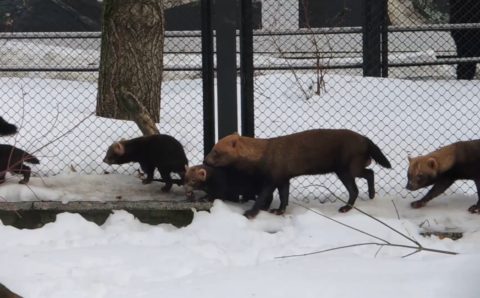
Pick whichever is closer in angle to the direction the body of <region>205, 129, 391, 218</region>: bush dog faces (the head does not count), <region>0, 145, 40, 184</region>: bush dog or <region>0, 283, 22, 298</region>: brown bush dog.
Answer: the bush dog

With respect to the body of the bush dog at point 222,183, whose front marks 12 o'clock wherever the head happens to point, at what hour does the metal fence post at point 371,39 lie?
The metal fence post is roughly at 4 o'clock from the bush dog.

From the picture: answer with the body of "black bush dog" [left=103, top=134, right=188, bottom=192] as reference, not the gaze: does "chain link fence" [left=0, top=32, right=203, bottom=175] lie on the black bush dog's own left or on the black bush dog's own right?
on the black bush dog's own right

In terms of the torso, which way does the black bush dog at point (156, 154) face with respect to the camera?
to the viewer's left

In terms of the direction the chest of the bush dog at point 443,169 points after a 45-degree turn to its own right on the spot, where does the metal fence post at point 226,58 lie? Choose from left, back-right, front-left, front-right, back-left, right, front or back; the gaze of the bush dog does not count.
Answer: front-left

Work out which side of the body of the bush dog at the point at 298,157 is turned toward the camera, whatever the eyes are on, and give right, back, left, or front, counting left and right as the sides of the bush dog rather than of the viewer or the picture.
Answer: left

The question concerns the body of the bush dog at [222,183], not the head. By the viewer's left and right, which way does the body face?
facing to the left of the viewer

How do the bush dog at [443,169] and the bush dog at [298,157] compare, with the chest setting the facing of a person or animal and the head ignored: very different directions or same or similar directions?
same or similar directions

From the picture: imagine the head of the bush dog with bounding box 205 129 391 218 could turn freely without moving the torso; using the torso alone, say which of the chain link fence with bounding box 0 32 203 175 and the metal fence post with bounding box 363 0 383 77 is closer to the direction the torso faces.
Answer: the chain link fence

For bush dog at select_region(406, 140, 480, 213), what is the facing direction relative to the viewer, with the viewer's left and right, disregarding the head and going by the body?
facing to the left of the viewer

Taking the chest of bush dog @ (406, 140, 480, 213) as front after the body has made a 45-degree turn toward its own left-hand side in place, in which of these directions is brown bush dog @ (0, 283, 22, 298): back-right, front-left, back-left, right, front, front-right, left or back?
front
